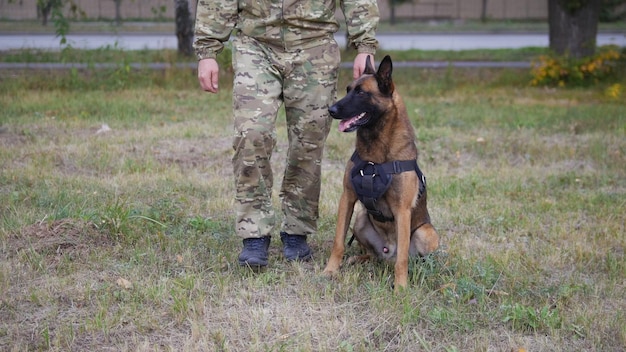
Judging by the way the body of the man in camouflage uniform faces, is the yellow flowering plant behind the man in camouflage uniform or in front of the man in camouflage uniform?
behind

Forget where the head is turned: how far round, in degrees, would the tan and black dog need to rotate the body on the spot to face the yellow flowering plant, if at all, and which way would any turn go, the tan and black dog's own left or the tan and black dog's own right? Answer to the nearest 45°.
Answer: approximately 135° to the tan and black dog's own right

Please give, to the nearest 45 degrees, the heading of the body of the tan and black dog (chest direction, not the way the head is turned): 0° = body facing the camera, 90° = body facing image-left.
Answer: approximately 45°

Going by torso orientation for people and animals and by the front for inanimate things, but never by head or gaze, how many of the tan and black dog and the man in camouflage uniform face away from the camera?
0

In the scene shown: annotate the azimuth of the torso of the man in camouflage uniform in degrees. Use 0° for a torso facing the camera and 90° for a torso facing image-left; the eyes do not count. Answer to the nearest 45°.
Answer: approximately 0°
